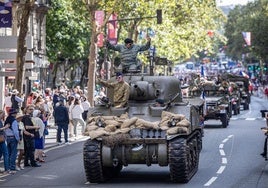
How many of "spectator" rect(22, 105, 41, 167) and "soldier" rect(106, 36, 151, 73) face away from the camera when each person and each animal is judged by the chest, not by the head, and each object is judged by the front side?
0

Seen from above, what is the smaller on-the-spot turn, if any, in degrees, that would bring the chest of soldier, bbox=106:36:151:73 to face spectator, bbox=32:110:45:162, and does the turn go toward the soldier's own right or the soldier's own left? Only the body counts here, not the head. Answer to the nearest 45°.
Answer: approximately 135° to the soldier's own right

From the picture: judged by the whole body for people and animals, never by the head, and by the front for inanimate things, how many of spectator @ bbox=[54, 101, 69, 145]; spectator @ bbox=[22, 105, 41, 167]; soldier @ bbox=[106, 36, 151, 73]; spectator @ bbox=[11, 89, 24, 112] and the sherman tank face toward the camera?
2

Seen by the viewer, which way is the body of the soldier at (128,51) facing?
toward the camera

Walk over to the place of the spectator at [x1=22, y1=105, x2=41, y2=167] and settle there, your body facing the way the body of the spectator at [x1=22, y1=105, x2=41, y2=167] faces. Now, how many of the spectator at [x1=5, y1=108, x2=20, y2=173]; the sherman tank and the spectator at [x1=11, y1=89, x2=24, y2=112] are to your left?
1

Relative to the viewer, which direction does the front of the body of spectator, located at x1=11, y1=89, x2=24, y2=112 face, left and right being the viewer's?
facing to the right of the viewer

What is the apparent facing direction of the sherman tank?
toward the camera

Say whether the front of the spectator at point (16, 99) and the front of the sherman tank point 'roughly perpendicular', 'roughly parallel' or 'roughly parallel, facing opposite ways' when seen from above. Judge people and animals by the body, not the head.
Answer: roughly perpendicular

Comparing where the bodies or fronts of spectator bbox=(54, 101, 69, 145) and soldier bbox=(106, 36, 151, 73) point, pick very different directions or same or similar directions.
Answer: very different directions

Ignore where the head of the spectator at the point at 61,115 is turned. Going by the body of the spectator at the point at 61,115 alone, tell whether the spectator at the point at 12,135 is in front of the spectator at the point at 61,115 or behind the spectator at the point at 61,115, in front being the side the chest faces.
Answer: behind

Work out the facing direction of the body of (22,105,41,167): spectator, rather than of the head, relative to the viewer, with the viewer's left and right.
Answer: facing to the right of the viewer
